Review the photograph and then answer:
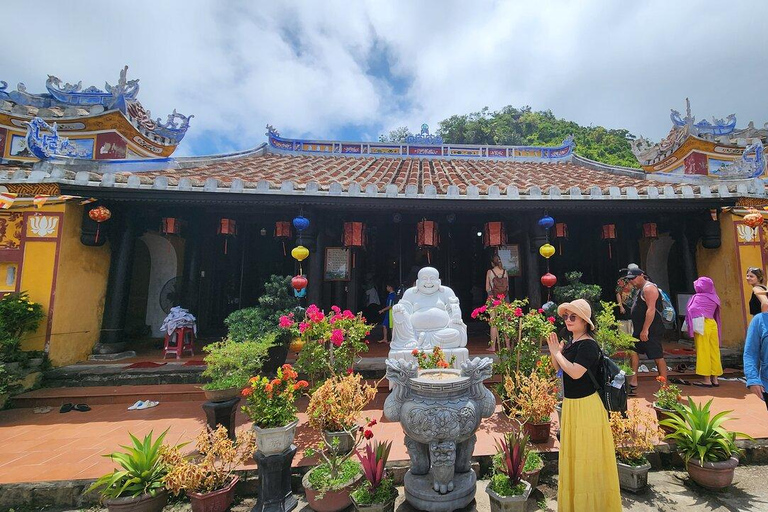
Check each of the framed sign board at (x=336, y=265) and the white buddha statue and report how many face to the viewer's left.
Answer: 0

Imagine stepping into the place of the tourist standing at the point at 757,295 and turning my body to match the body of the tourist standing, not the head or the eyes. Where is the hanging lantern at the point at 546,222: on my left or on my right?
on my right

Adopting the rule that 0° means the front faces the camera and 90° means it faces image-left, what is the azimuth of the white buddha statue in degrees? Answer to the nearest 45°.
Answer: approximately 0°

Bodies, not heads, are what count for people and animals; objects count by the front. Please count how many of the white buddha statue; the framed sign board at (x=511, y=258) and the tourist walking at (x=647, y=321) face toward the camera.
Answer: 2

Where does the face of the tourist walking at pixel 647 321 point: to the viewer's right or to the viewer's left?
to the viewer's left

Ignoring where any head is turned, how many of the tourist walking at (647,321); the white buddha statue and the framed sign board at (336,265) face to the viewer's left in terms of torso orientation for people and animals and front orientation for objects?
1

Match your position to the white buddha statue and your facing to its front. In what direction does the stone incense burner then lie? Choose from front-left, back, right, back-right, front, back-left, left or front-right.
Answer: front

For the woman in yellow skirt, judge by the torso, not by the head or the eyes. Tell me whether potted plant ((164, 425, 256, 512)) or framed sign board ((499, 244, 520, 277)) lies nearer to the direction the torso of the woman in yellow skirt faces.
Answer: the potted plant

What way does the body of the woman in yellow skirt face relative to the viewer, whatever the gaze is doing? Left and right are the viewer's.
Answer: facing the viewer and to the left of the viewer

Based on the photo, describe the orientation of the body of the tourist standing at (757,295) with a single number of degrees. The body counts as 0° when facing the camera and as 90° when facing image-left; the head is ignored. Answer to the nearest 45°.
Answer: approximately 45°

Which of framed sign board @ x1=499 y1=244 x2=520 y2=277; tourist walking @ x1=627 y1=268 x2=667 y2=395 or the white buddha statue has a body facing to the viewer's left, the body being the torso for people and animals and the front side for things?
the tourist walking

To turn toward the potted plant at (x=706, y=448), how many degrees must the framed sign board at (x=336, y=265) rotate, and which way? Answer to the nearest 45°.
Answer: approximately 45° to its left

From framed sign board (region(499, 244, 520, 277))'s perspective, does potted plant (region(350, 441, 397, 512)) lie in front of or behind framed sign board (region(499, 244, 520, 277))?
in front

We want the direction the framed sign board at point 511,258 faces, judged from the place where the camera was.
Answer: facing the viewer

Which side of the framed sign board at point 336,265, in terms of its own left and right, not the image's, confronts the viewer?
front

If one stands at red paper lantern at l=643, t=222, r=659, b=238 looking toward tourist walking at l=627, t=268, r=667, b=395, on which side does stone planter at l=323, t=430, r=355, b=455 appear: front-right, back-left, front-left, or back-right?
front-right

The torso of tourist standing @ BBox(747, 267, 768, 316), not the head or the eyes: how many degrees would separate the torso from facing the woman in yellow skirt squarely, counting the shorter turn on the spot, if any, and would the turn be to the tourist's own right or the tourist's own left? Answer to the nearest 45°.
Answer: approximately 45° to the tourist's own left
